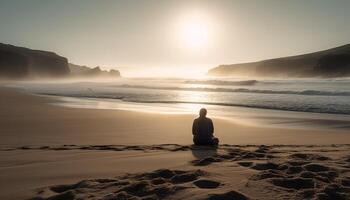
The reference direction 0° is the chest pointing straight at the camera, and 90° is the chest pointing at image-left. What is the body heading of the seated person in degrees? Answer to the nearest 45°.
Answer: approximately 180°
